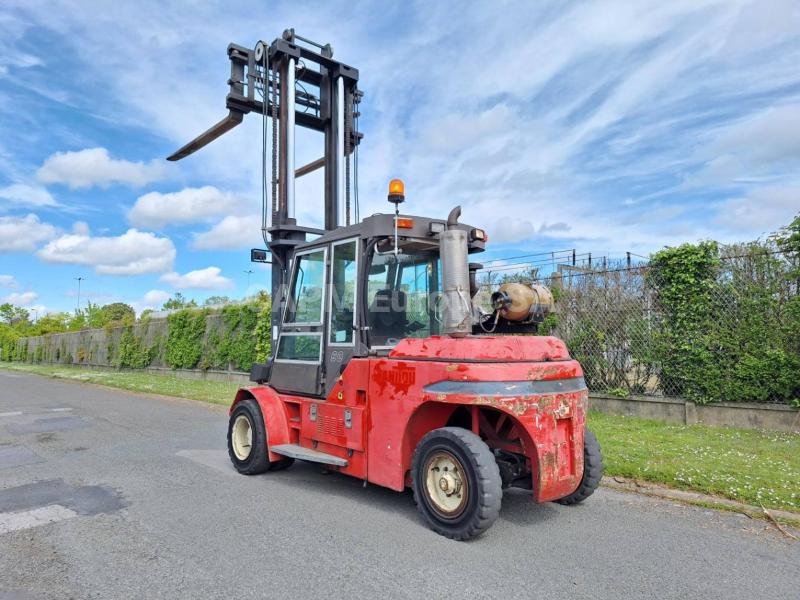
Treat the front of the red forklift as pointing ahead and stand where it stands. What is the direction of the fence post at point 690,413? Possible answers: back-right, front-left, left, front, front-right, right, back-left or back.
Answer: right

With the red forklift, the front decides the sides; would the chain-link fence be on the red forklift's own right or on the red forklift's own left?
on the red forklift's own right

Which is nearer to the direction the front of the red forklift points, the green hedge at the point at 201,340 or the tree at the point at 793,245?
the green hedge

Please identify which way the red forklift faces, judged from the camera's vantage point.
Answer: facing away from the viewer and to the left of the viewer

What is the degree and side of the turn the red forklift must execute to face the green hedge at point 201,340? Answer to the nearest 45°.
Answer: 0° — it already faces it

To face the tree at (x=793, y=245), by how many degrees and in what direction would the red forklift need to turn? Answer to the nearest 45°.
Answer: approximately 135° to its right
